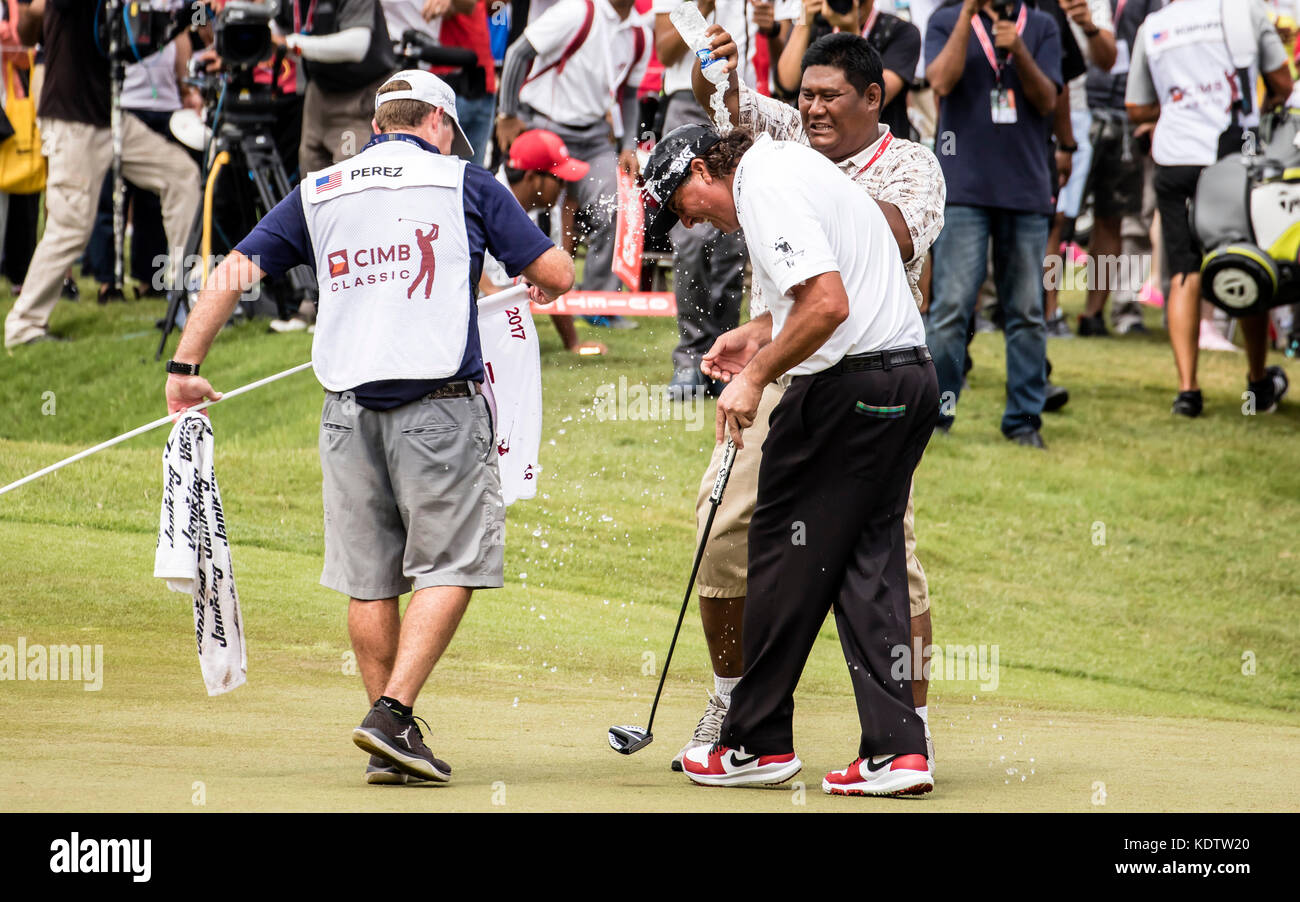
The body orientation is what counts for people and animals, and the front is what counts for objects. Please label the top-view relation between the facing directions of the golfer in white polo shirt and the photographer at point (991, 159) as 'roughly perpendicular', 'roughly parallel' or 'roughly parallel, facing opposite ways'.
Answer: roughly perpendicular

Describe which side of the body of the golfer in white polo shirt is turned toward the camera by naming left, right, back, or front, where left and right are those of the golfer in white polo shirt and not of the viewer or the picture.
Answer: left

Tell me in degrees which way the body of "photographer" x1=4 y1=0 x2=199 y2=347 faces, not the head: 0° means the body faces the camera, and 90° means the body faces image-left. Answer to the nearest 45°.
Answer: approximately 270°

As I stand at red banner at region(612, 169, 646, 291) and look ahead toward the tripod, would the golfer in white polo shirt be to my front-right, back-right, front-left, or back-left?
back-left

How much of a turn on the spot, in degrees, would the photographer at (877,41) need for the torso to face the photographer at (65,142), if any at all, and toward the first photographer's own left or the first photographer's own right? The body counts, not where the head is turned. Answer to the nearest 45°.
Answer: approximately 90° to the first photographer's own right

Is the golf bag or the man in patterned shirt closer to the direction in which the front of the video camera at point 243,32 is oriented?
the man in patterned shirt

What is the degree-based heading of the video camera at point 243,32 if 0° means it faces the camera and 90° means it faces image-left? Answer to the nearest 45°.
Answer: approximately 0°
